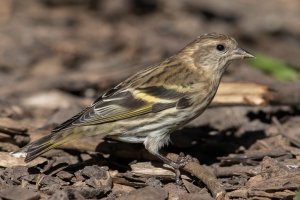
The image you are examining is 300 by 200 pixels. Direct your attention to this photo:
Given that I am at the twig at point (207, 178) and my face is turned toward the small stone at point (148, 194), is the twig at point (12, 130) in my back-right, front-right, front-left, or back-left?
front-right

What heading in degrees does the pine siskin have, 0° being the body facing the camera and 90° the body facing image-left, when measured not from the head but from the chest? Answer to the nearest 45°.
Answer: approximately 270°

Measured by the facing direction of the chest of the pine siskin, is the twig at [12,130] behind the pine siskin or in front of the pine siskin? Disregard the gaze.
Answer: behind

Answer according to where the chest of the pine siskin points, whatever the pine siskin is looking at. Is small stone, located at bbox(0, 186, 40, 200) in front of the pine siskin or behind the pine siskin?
behind
